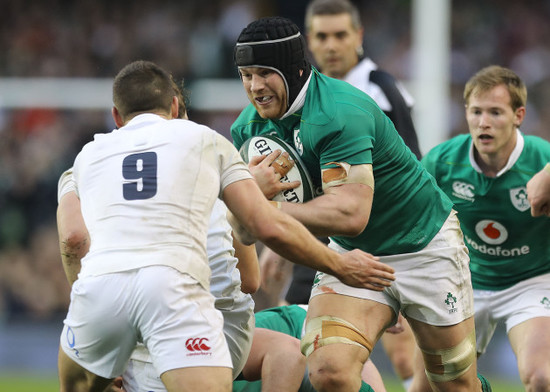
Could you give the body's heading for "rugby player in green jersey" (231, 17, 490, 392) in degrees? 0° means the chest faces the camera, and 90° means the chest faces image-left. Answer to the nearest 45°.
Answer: approximately 45°

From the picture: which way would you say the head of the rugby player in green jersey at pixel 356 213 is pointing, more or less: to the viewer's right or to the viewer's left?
to the viewer's left

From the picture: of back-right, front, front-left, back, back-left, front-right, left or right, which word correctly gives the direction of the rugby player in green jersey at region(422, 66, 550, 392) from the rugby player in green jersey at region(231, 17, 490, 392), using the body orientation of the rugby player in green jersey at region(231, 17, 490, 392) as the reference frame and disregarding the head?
back
